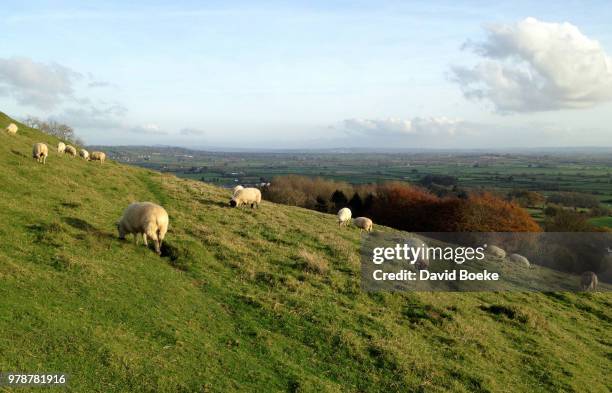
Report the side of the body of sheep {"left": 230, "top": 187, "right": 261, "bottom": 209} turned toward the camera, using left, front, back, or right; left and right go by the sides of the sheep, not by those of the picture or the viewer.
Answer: left

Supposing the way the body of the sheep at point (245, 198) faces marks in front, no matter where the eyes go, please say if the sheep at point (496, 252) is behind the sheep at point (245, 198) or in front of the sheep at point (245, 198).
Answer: behind
